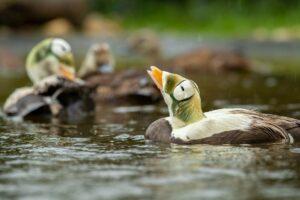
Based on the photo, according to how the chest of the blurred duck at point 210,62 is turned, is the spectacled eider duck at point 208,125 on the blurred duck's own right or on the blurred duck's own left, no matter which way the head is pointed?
on the blurred duck's own left

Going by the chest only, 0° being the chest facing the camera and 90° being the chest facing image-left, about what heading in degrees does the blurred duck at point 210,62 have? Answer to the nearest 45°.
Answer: approximately 90°

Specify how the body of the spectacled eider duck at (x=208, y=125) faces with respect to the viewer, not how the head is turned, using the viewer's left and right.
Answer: facing to the left of the viewer

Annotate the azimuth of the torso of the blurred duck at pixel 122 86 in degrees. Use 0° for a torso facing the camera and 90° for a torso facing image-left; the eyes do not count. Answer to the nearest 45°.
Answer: approximately 90°

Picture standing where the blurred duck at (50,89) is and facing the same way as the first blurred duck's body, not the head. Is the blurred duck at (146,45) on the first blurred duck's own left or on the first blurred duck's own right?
on the first blurred duck's own left

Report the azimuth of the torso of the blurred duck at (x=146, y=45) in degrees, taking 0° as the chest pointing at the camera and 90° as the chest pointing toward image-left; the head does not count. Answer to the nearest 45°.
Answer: approximately 90°

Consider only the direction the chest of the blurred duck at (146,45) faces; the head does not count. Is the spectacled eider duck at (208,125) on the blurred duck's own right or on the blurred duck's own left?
on the blurred duck's own left

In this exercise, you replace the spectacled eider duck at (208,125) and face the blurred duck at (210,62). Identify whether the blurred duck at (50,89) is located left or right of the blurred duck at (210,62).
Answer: left
